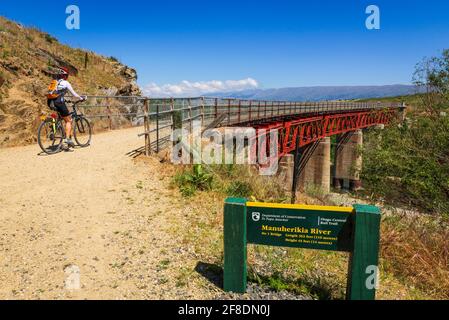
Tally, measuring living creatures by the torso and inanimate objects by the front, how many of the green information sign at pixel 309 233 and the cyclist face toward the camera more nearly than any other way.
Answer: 1

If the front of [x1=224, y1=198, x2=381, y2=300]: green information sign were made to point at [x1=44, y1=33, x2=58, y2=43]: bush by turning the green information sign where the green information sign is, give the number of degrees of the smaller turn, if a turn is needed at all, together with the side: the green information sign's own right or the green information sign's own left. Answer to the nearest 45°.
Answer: approximately 135° to the green information sign's own right

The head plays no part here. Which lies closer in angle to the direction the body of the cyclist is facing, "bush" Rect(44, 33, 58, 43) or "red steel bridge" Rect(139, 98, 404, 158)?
the red steel bridge

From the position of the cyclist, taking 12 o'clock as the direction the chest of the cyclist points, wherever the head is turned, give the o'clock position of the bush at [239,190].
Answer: The bush is roughly at 3 o'clock from the cyclist.

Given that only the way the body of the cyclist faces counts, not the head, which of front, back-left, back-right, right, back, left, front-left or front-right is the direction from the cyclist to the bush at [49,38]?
front-left

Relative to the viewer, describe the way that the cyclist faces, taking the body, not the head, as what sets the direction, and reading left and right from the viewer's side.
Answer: facing away from the viewer and to the right of the viewer

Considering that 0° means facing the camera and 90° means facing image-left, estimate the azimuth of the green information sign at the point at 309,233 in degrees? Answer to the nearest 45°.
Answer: approximately 0°

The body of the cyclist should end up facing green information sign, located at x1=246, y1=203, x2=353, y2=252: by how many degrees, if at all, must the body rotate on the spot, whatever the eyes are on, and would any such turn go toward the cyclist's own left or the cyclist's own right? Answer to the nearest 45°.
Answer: approximately 135° to the cyclist's own right

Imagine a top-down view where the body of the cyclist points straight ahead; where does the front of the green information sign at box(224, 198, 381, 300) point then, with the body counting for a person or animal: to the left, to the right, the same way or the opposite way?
the opposite way

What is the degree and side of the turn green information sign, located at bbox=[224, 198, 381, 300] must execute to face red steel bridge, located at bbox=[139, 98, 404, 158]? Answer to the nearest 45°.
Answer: approximately 180°

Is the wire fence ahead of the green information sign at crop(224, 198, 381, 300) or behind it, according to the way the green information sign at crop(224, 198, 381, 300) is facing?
behind
